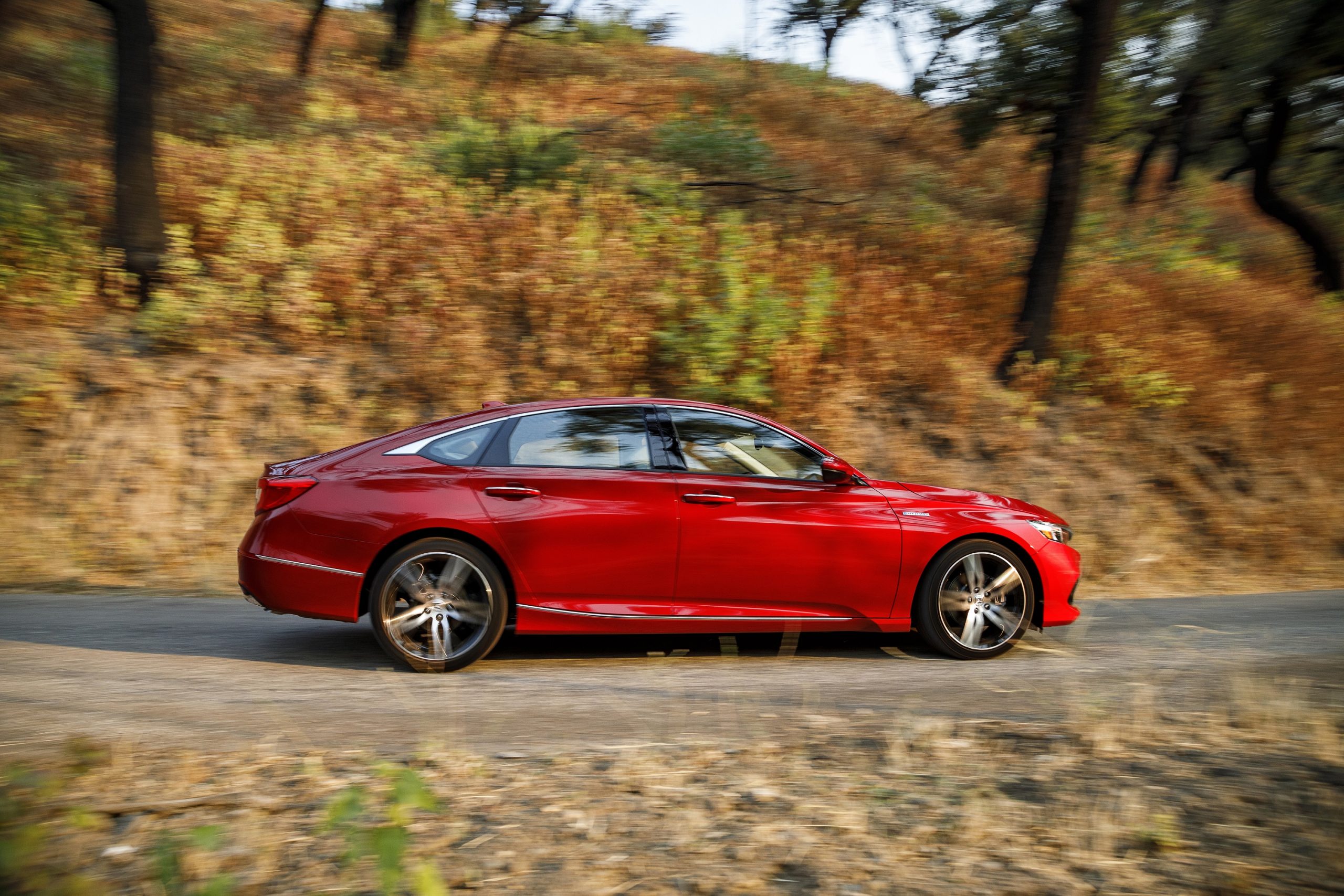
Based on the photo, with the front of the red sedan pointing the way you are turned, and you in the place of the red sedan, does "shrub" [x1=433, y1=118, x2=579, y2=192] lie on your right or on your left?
on your left

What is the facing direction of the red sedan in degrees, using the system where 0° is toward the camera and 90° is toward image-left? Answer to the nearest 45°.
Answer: approximately 270°
